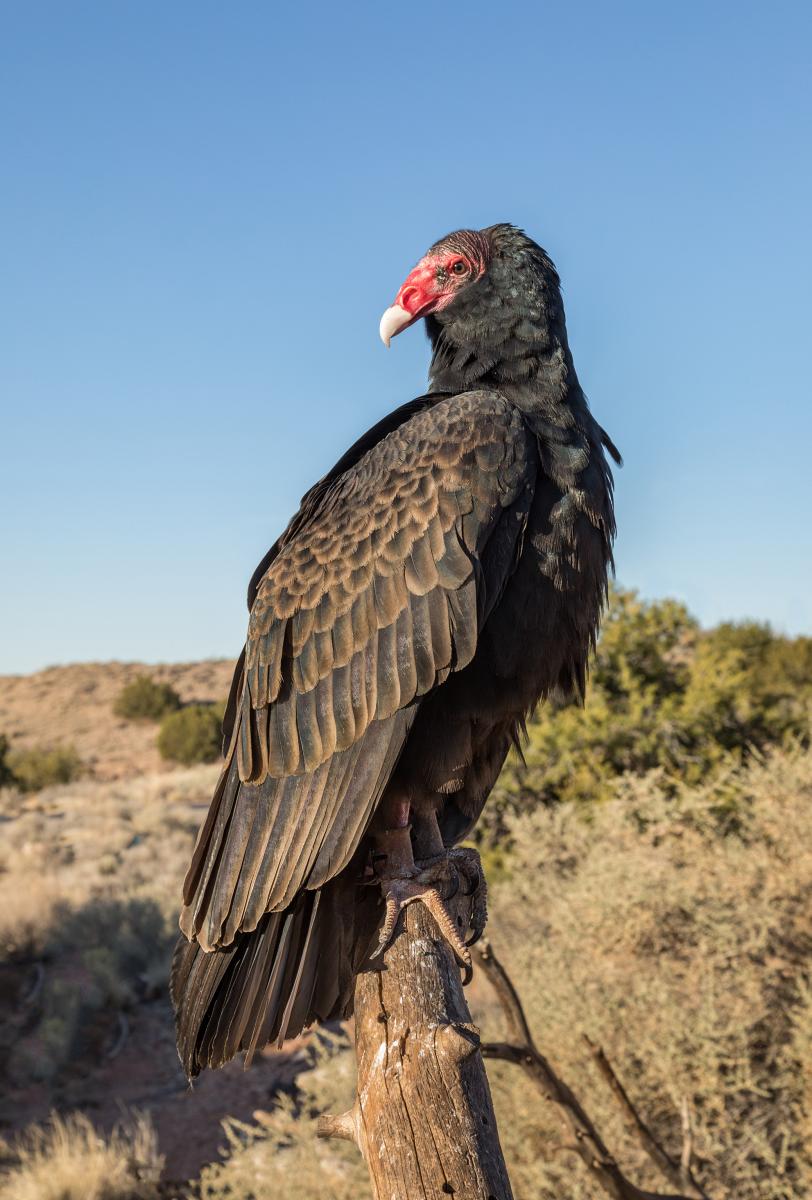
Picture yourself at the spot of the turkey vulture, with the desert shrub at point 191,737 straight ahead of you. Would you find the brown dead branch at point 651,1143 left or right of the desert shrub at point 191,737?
right

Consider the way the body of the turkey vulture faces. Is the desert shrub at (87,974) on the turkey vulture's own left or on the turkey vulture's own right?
on the turkey vulture's own left

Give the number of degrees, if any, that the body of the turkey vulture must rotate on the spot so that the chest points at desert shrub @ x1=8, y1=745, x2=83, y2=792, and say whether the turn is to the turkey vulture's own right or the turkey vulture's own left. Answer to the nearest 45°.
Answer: approximately 90° to the turkey vulture's own left

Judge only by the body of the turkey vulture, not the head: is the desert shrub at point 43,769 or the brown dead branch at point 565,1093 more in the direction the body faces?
the brown dead branch

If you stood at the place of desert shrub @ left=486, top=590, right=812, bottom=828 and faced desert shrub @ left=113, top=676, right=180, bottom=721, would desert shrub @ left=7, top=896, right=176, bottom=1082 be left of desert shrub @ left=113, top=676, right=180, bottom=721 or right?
left

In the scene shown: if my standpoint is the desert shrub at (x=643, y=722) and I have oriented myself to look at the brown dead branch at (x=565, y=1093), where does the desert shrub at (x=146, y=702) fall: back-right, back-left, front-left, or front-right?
back-right

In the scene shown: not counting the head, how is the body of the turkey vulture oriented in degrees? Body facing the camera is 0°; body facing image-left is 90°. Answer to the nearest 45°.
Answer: approximately 270°
